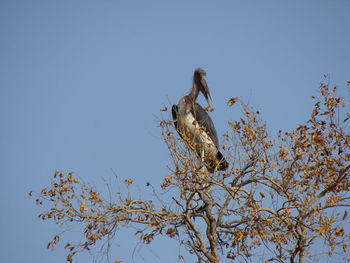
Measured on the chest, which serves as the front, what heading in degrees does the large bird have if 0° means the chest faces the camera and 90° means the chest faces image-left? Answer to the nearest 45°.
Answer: approximately 45°
